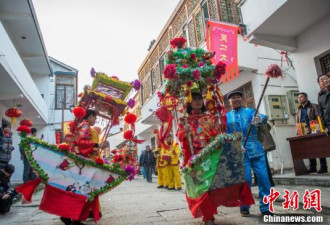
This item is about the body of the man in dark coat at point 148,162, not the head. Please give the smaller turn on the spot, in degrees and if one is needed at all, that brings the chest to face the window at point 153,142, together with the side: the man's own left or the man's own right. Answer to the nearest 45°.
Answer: approximately 180°

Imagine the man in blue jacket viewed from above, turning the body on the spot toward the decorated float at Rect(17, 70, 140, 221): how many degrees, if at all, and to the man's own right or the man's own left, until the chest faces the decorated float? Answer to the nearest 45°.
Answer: approximately 90° to the man's own right

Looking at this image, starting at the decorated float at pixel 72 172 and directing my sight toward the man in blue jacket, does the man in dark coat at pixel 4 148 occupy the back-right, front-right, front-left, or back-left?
back-left

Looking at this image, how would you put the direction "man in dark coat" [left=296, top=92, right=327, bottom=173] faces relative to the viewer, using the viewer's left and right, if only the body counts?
facing the viewer and to the left of the viewer

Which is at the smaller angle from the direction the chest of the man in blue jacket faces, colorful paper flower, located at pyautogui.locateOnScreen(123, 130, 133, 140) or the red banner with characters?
the colorful paper flower

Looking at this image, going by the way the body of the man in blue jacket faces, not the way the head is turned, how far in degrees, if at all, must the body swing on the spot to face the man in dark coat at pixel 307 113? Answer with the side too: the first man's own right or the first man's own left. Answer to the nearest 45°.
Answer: approximately 135° to the first man's own left

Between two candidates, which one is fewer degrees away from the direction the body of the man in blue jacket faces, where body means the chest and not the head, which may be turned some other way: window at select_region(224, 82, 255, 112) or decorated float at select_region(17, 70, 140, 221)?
the decorated float

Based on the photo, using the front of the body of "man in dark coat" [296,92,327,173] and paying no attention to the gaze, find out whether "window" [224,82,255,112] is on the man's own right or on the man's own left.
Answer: on the man's own right

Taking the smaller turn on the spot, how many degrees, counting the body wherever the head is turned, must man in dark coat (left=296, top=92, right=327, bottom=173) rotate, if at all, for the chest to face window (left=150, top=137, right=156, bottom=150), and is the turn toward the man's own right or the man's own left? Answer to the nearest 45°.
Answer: approximately 90° to the man's own right

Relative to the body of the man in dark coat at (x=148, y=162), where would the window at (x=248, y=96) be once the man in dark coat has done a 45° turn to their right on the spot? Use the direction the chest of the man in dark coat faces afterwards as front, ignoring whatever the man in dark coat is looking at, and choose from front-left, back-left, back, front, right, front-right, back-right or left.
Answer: left

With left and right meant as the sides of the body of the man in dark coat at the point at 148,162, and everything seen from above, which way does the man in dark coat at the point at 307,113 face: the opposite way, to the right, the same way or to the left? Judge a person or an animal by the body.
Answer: to the right

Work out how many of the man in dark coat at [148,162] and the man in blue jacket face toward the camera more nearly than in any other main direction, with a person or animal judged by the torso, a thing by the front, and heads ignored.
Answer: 2

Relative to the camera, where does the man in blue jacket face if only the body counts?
toward the camera

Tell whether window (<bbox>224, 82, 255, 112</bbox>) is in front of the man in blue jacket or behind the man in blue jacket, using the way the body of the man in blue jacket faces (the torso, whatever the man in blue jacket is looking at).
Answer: behind

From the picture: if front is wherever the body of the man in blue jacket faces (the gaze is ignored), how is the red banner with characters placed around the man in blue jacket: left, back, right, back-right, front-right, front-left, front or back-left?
back
